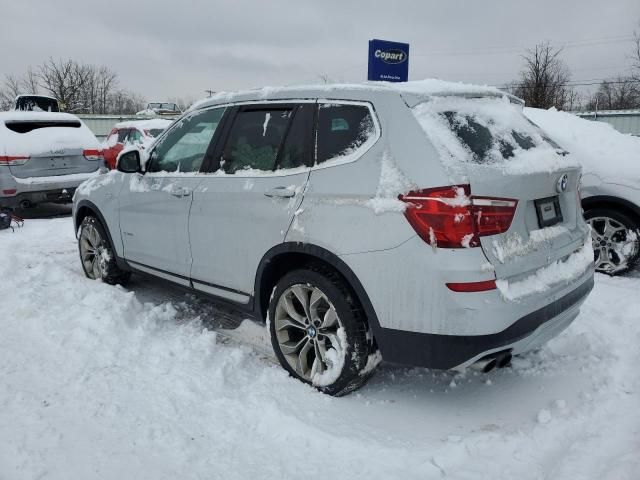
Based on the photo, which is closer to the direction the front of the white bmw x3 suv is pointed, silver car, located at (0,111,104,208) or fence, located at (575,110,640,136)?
the silver car

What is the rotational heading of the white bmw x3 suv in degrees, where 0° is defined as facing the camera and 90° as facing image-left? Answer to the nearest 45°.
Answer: approximately 135°

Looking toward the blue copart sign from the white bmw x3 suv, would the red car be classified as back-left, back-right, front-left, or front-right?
front-left

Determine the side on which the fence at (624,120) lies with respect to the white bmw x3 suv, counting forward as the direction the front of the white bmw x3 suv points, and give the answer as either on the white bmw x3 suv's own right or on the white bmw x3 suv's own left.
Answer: on the white bmw x3 suv's own right

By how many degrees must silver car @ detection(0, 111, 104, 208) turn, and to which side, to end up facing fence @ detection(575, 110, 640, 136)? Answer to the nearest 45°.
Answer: approximately 90° to its right

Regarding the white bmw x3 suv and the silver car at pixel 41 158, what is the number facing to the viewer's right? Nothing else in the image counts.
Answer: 0

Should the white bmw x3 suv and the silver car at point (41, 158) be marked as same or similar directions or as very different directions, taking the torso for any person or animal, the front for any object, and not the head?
same or similar directions

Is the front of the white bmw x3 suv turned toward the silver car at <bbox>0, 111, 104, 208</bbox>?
yes

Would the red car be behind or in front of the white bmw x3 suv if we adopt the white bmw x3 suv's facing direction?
in front

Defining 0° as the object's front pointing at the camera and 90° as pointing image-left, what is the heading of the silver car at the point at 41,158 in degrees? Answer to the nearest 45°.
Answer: approximately 180°

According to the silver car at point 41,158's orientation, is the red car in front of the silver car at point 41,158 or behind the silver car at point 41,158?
in front

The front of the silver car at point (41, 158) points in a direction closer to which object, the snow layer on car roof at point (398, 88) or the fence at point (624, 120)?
the fence

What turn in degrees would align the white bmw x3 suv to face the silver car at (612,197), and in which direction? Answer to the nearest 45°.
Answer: approximately 90° to its right
